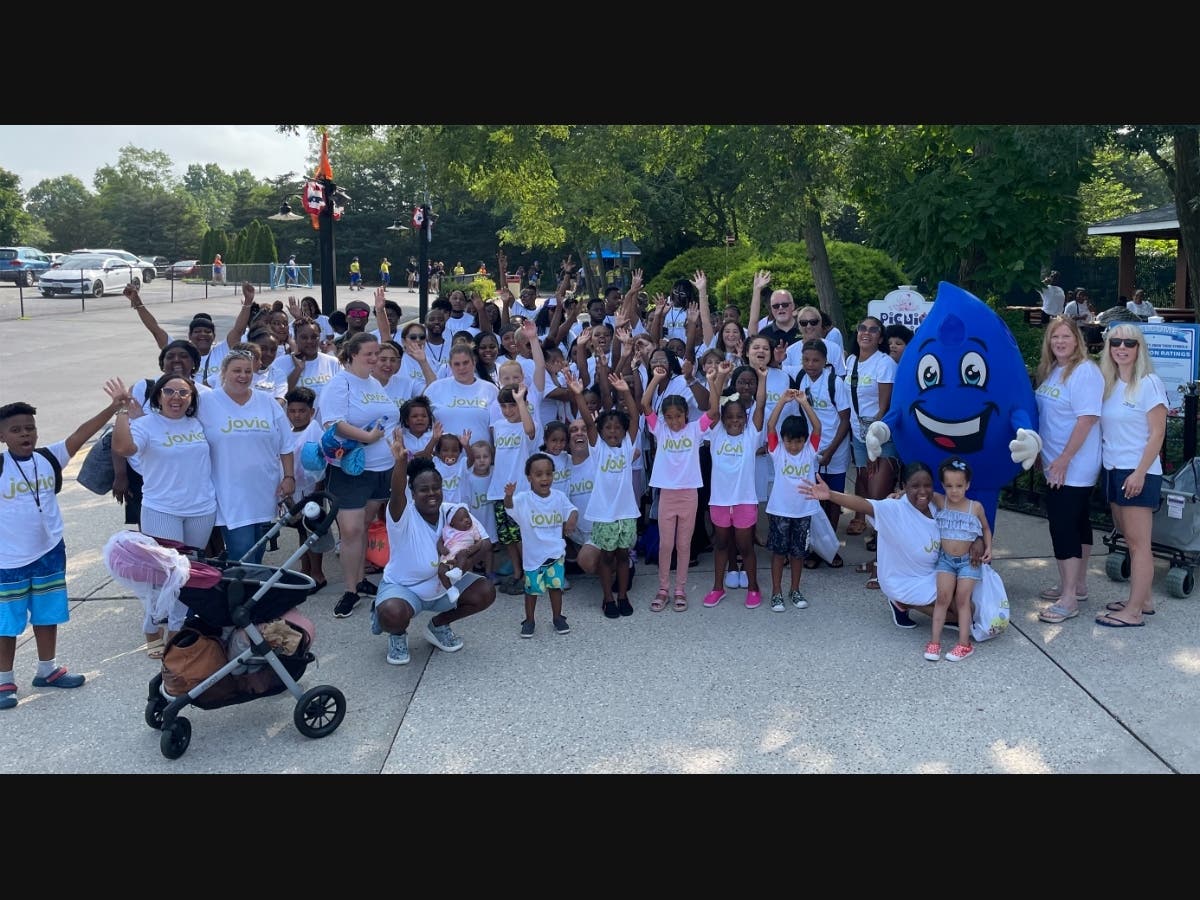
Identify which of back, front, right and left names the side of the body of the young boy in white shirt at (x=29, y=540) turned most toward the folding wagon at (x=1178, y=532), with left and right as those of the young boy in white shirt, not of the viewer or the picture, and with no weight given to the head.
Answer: left

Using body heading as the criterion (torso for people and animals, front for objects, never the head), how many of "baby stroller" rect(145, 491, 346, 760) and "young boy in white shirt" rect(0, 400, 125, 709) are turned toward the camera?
1

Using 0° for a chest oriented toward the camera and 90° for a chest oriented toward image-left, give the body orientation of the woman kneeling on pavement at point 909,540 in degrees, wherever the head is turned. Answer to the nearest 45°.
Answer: approximately 315°

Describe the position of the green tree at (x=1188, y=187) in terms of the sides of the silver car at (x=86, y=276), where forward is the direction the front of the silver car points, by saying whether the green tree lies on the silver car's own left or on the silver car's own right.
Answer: on the silver car's own left

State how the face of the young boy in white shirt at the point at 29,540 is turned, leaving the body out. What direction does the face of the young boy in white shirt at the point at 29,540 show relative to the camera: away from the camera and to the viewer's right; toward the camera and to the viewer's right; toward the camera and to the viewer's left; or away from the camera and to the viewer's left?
toward the camera and to the viewer's right

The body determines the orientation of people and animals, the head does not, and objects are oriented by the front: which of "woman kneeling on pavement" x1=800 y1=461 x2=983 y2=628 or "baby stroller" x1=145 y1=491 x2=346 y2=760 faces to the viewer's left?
the baby stroller

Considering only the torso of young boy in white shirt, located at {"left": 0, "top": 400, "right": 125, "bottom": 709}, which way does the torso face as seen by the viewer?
toward the camera

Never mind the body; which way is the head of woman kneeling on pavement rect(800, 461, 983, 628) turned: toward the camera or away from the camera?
toward the camera

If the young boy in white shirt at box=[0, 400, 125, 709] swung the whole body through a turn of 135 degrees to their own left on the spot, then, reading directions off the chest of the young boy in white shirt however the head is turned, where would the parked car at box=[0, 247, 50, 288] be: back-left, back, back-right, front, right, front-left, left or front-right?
front-left

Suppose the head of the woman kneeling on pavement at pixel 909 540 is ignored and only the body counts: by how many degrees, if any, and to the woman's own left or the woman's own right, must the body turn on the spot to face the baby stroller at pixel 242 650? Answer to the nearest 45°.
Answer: approximately 90° to the woman's own right

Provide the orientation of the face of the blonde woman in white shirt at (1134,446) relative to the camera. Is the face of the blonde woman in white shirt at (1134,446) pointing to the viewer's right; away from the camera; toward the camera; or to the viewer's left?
toward the camera

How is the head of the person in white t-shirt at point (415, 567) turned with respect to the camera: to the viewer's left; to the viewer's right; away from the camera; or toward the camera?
toward the camera

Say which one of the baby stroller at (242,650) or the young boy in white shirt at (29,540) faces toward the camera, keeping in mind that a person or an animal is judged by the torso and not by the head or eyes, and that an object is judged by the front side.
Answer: the young boy in white shirt

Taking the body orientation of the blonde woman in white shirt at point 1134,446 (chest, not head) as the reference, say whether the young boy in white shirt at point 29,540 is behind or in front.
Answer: in front

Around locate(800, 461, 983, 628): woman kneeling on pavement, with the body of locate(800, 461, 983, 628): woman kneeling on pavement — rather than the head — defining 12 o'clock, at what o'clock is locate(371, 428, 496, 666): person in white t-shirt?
locate(371, 428, 496, 666): person in white t-shirt is roughly at 4 o'clock from locate(800, 461, 983, 628): woman kneeling on pavement.

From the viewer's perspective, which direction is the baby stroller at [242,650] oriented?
to the viewer's left

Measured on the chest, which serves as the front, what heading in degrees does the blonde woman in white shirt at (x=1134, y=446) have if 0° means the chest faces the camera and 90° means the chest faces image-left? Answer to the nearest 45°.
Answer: approximately 45°
